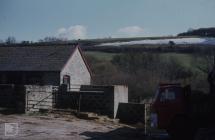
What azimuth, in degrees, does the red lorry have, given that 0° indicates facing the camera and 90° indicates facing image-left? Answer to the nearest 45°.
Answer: approximately 90°

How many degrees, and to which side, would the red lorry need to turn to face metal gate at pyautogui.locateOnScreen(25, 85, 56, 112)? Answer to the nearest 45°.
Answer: approximately 45° to its right

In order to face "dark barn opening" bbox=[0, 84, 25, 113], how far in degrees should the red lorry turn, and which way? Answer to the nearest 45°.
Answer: approximately 45° to its right

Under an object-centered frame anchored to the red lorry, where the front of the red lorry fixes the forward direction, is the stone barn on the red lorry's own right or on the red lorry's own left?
on the red lorry's own right
